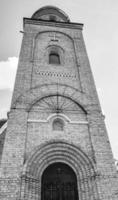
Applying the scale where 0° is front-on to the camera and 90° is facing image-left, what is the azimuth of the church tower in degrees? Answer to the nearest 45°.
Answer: approximately 0°
